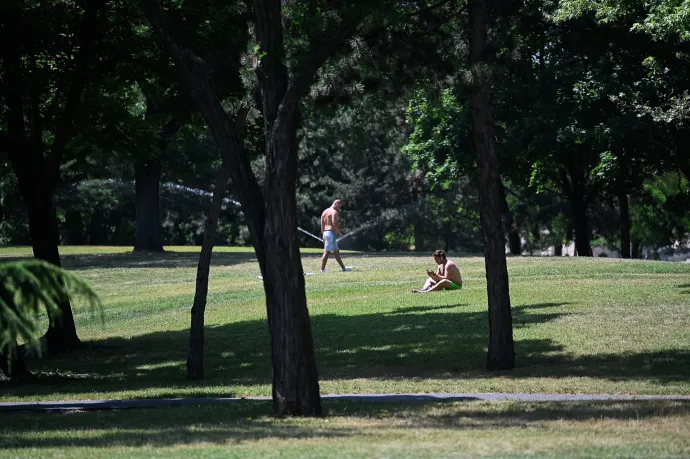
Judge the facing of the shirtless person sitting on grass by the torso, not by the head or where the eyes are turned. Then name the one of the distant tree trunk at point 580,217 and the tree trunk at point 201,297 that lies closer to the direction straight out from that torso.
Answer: the tree trunk

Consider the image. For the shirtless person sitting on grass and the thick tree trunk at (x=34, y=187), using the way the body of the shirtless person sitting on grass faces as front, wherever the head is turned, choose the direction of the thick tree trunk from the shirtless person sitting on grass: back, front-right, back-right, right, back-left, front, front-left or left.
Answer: front-left

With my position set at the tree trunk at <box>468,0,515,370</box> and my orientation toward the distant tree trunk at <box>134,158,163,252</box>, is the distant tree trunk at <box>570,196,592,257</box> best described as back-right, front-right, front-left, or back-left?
front-right

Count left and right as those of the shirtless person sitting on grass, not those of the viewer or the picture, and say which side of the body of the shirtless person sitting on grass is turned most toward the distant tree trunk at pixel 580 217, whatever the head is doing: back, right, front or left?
right

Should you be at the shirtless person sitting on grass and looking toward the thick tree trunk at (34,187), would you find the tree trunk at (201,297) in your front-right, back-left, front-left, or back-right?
front-left

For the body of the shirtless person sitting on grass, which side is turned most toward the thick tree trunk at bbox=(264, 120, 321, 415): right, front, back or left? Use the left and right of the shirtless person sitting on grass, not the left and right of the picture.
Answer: left

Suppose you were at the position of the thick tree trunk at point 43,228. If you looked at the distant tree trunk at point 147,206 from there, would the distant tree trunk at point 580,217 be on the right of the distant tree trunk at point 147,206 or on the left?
right

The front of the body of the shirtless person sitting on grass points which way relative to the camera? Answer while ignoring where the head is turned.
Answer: to the viewer's left

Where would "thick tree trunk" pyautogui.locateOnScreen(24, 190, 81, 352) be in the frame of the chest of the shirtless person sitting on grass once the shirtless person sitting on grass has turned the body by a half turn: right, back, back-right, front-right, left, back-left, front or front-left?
back-right

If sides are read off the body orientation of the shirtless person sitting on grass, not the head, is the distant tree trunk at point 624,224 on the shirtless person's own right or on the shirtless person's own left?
on the shirtless person's own right

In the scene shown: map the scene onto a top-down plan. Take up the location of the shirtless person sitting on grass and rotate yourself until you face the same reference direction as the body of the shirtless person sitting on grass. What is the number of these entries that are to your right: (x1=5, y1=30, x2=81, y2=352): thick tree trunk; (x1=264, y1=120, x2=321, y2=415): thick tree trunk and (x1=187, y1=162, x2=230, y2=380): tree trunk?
0

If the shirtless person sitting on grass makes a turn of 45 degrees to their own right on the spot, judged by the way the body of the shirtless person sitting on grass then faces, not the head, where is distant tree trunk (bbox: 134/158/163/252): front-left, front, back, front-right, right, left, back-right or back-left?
front
